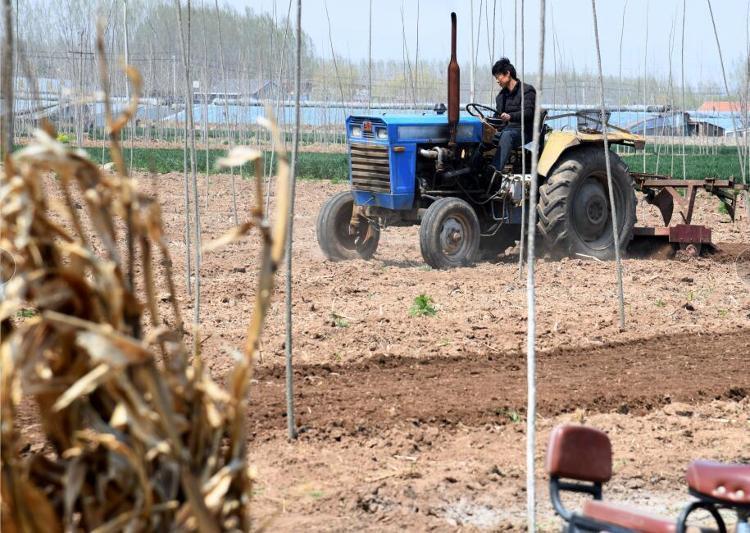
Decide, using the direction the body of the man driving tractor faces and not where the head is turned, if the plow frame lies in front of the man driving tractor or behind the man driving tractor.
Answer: behind

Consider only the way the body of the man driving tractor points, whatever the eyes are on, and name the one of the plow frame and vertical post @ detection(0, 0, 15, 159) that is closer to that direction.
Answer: the vertical post

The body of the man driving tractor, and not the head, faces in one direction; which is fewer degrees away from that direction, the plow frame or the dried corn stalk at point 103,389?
the dried corn stalk

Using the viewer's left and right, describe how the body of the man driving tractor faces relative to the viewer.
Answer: facing the viewer and to the left of the viewer

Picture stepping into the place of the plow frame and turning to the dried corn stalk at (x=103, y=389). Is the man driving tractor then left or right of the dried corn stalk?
right

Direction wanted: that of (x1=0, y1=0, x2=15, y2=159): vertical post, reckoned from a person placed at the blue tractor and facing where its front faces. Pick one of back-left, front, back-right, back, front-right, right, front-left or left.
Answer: front-left

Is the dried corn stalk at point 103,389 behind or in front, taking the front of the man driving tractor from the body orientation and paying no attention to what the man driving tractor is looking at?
in front

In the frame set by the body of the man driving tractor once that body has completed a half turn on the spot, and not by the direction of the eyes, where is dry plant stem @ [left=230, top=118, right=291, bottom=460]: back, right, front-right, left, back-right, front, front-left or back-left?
back-right

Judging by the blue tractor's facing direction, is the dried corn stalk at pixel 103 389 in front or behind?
in front

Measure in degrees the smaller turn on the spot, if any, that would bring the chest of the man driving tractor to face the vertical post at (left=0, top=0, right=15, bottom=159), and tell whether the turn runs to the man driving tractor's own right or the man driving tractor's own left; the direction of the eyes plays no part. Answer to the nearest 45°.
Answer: approximately 45° to the man driving tractor's own left

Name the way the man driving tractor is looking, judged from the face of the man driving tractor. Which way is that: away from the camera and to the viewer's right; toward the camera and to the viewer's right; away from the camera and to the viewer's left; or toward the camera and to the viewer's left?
toward the camera and to the viewer's left
